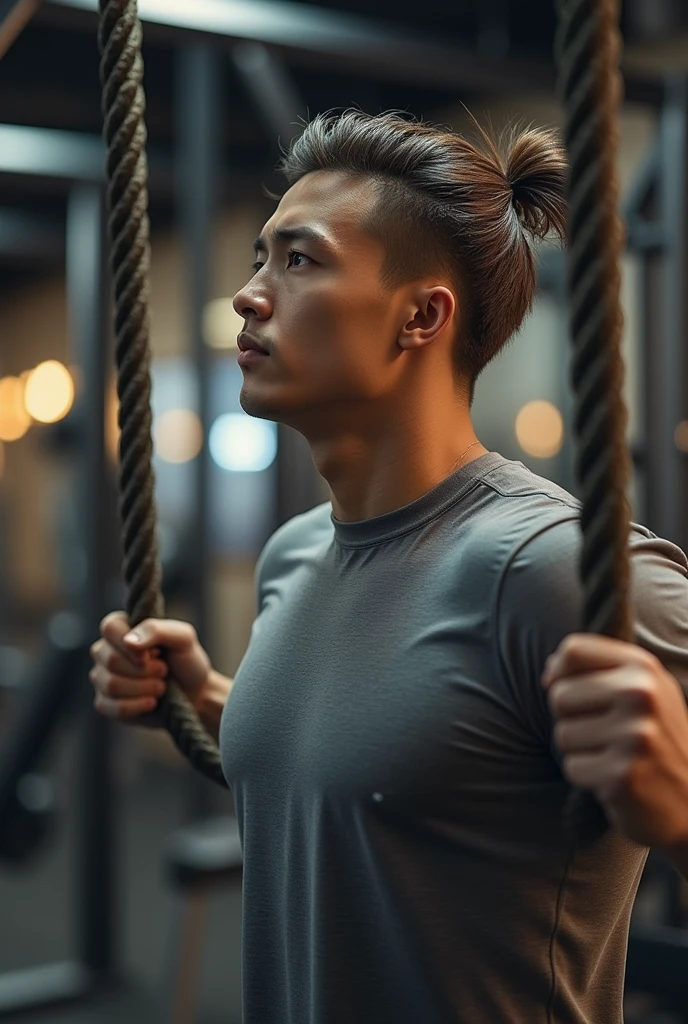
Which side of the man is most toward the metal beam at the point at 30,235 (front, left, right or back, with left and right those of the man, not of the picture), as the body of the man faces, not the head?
right

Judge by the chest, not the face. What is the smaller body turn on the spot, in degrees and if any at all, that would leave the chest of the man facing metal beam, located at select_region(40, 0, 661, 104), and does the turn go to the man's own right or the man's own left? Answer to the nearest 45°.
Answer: approximately 135° to the man's own right

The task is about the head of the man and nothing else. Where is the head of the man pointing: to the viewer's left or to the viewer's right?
to the viewer's left

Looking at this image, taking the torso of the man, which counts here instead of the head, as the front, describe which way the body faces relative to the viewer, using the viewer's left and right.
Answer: facing the viewer and to the left of the viewer

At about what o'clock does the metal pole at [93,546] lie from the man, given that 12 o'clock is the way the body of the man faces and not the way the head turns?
The metal pole is roughly at 4 o'clock from the man.

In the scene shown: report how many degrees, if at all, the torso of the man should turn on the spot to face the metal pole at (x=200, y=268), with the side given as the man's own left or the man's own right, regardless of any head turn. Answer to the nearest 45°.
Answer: approximately 135° to the man's own right
